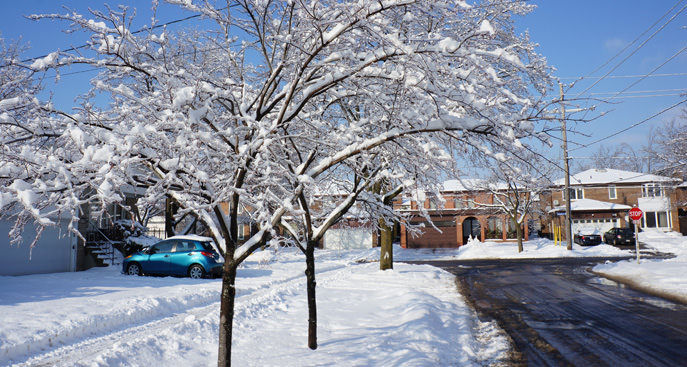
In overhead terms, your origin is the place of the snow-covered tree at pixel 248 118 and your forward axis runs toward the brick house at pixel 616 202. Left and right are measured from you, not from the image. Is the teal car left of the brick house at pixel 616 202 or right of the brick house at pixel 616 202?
left

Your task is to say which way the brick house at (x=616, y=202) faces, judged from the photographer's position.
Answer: facing the viewer

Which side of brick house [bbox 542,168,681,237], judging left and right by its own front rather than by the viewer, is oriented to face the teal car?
front

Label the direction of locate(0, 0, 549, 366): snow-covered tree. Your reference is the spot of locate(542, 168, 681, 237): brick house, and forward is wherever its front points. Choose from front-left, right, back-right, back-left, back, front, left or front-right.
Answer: front
